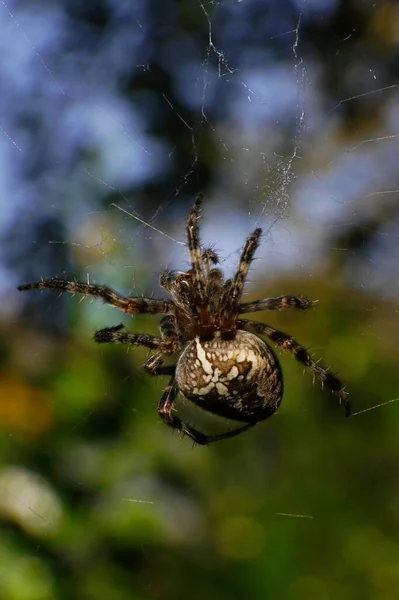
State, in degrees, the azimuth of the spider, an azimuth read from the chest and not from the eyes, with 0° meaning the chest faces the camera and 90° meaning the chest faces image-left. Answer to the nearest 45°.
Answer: approximately 180°
